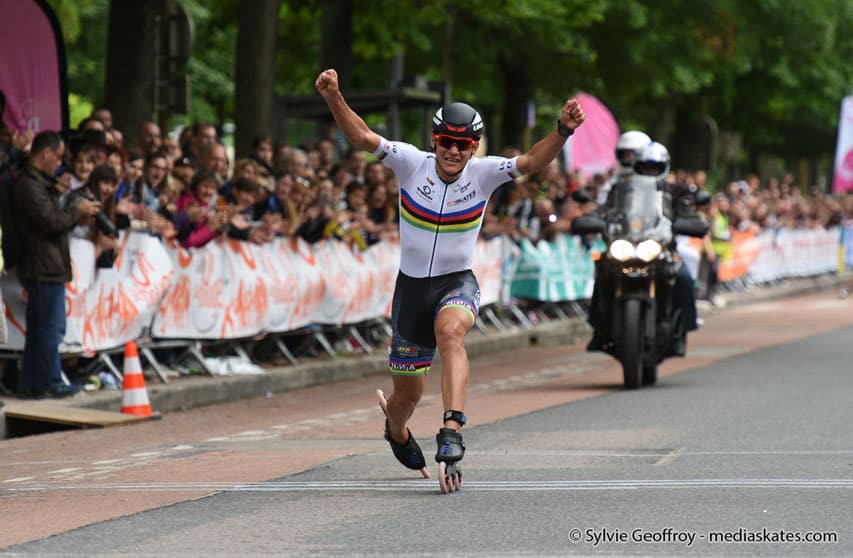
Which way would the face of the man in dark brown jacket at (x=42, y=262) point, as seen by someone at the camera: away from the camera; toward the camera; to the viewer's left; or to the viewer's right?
to the viewer's right

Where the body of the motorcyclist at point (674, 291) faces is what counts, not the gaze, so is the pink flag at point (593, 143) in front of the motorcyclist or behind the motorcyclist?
behind

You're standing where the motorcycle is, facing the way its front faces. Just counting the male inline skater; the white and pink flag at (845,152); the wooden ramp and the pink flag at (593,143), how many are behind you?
2

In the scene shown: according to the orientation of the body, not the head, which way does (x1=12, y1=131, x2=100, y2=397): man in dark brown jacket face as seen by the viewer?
to the viewer's right

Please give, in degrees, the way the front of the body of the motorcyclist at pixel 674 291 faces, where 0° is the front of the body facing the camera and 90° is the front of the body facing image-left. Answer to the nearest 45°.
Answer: approximately 0°

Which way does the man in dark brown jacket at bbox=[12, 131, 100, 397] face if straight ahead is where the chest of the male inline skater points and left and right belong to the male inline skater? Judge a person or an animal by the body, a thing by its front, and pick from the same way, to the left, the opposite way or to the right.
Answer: to the left

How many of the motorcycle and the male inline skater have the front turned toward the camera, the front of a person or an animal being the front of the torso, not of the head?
2

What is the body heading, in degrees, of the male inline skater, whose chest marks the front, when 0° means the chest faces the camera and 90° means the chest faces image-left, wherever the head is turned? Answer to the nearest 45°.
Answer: approximately 0°
